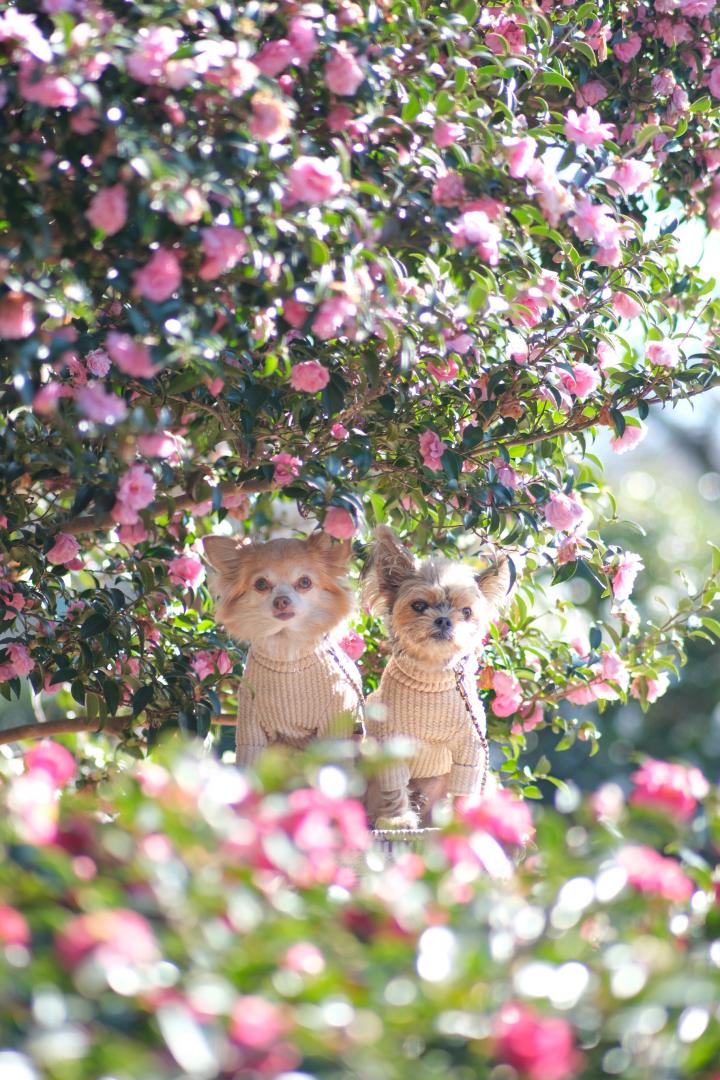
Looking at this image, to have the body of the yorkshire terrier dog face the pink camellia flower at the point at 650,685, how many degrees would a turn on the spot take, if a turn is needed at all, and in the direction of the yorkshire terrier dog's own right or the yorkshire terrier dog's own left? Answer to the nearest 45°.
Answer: approximately 135° to the yorkshire terrier dog's own left

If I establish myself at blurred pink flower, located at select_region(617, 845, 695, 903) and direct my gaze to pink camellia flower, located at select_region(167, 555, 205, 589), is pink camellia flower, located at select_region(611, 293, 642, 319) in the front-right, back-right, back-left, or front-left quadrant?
front-right

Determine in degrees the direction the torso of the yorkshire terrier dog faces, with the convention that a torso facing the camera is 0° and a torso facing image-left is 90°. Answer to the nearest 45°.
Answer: approximately 0°

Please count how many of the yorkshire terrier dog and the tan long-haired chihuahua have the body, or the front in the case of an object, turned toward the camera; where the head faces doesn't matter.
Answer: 2

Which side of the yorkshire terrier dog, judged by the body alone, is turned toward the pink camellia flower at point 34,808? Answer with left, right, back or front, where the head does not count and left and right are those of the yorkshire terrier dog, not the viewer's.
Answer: front

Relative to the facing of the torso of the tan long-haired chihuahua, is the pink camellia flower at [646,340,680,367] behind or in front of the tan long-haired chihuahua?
behind

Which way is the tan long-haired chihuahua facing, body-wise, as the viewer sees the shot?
toward the camera
